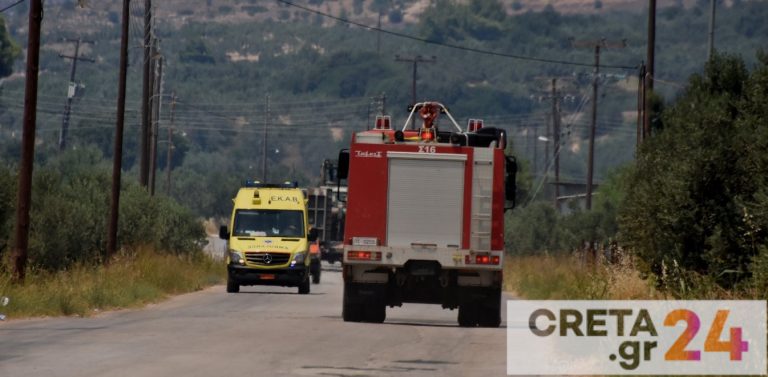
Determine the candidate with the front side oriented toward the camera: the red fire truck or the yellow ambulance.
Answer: the yellow ambulance

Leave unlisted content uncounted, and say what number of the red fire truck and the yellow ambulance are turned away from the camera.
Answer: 1

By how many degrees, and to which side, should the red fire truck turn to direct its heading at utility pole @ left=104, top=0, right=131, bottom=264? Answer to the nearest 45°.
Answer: approximately 45° to its left

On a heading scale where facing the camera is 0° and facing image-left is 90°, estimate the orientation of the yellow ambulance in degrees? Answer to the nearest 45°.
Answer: approximately 0°

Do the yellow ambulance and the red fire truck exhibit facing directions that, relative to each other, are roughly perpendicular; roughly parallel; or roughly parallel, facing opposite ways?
roughly parallel, facing opposite ways

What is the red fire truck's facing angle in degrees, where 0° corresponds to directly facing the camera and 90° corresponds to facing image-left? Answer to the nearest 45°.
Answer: approximately 180°

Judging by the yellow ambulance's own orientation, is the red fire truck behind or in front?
in front

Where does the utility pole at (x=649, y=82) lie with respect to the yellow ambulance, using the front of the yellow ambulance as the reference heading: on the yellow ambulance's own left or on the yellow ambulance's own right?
on the yellow ambulance's own left

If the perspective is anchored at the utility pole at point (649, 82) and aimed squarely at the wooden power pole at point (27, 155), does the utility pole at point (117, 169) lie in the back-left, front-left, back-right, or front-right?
front-right

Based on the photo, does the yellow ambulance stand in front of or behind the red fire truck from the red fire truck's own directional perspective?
in front

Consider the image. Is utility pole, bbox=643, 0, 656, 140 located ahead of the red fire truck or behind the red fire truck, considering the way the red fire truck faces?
ahead

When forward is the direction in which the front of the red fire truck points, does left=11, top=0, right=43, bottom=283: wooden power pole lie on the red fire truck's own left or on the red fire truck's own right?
on the red fire truck's own left
